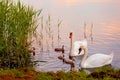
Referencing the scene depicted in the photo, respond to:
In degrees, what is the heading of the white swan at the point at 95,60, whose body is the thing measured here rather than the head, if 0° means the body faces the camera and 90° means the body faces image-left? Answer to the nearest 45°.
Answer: approximately 90°

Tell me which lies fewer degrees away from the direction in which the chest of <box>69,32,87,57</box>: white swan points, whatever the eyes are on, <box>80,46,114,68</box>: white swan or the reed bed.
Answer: the reed bed

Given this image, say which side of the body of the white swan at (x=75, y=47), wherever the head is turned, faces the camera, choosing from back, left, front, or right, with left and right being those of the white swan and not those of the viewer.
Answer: left

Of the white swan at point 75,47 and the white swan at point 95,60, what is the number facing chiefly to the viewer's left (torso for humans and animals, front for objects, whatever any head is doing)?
2
